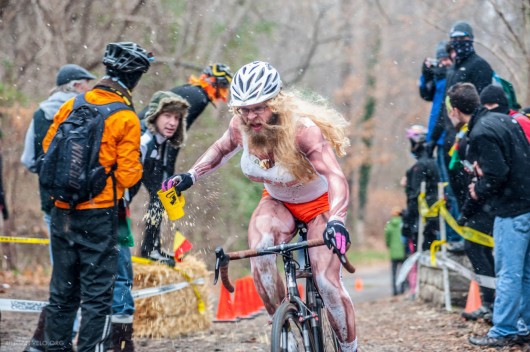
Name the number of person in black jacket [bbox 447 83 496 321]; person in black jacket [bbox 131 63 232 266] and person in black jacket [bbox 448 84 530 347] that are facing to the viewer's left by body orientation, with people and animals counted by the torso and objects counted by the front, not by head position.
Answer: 2

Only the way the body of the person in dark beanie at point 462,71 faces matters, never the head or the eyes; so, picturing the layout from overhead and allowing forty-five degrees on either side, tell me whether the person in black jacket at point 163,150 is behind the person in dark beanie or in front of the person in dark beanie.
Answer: in front

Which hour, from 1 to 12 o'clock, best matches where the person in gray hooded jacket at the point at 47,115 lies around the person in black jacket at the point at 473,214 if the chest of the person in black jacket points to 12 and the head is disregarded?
The person in gray hooded jacket is roughly at 11 o'clock from the person in black jacket.

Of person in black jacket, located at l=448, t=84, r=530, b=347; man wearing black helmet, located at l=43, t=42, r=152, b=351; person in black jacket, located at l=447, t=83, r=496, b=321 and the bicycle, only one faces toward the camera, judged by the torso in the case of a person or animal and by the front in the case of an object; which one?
the bicycle

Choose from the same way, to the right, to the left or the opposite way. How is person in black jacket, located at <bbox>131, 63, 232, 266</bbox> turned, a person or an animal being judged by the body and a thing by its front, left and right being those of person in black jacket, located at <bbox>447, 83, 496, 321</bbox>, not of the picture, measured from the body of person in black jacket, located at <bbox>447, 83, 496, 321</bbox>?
the opposite way

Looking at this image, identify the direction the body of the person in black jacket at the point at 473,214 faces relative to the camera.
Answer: to the viewer's left

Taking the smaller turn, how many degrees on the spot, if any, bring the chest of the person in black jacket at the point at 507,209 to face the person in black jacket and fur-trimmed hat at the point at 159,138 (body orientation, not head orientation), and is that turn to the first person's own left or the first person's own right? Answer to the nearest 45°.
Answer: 0° — they already face them

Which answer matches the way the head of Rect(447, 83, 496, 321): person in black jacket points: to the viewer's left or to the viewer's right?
to the viewer's left

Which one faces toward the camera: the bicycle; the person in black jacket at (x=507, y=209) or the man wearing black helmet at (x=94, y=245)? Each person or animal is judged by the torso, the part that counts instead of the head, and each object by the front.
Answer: the bicycle

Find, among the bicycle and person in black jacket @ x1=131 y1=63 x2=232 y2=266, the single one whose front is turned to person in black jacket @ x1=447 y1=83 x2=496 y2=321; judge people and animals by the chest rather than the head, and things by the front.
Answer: person in black jacket @ x1=131 y1=63 x2=232 y2=266

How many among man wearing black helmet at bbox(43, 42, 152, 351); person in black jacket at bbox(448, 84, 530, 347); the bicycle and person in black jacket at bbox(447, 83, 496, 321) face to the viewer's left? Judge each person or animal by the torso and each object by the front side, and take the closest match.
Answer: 2

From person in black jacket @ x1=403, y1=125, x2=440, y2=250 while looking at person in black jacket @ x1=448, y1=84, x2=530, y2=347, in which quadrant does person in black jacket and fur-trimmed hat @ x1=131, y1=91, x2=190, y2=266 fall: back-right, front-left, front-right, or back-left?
front-right

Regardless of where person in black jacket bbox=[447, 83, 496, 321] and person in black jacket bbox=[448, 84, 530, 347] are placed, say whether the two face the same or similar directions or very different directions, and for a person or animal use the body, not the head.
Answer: same or similar directions

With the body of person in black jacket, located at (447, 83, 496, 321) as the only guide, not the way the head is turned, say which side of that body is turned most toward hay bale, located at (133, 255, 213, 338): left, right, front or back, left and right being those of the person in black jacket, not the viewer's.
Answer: front

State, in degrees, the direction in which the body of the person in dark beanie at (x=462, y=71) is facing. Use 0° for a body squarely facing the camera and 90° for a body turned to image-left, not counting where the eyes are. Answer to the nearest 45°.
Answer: approximately 45°

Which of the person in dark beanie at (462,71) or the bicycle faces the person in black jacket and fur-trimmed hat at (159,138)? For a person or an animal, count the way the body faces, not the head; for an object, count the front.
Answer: the person in dark beanie

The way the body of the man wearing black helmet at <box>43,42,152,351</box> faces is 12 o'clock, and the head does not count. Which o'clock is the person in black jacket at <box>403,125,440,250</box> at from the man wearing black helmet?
The person in black jacket is roughly at 12 o'clock from the man wearing black helmet.

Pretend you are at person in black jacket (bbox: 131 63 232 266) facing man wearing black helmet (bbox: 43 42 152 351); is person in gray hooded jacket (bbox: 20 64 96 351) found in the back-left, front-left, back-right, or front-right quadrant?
front-right
